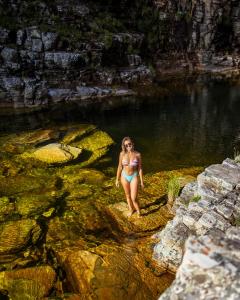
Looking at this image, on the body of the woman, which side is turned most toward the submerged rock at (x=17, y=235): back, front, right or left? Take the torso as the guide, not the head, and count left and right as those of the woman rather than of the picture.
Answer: right

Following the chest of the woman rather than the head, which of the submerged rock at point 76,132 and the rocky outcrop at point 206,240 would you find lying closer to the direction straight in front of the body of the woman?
the rocky outcrop

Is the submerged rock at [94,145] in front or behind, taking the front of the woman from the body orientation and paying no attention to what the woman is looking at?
behind

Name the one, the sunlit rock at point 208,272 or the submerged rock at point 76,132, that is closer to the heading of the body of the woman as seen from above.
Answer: the sunlit rock

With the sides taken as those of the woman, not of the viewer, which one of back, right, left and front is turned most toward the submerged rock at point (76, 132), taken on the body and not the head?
back

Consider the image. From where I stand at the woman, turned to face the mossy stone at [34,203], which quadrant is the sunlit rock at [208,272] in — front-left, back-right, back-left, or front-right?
back-left

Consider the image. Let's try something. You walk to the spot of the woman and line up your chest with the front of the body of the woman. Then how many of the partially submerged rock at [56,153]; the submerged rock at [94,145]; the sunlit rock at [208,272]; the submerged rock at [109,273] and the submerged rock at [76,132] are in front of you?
2

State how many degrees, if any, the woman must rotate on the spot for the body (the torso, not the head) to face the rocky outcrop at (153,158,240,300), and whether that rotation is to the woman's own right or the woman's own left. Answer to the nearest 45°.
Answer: approximately 45° to the woman's own left

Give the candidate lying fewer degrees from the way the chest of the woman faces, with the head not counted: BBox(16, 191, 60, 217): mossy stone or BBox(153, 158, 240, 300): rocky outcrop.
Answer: the rocky outcrop

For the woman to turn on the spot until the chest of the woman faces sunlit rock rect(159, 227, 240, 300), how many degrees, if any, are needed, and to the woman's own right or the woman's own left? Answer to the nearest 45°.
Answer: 0° — they already face it

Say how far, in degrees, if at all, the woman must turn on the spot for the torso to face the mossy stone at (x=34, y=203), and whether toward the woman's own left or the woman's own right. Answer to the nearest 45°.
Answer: approximately 90° to the woman's own right

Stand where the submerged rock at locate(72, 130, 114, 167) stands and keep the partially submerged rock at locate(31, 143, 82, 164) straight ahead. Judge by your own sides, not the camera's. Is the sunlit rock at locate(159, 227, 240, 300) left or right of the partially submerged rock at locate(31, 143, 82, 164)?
left

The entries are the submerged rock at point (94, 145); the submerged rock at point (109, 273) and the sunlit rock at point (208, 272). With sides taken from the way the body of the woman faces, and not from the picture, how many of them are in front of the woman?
2

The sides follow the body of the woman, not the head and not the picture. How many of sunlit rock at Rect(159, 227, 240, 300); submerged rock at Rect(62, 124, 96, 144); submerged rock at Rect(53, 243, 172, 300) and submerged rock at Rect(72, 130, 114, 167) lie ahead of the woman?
2

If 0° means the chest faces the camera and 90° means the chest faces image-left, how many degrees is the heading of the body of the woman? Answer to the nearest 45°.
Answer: approximately 0°
